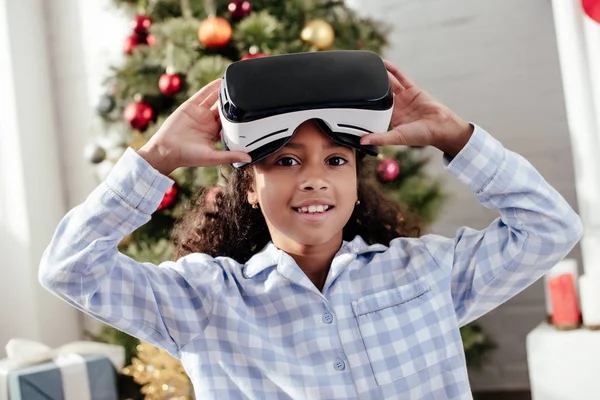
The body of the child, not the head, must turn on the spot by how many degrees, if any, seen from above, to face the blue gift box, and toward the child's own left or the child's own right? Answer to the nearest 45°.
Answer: approximately 135° to the child's own right

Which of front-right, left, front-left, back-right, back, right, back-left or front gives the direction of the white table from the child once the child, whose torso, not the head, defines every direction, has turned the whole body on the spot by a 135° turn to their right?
right

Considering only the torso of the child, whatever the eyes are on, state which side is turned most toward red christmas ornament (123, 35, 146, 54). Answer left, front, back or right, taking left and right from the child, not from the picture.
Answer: back

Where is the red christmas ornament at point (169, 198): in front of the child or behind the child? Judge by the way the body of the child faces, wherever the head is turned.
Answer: behind

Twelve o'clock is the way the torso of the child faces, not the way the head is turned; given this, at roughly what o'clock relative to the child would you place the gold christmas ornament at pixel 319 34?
The gold christmas ornament is roughly at 6 o'clock from the child.

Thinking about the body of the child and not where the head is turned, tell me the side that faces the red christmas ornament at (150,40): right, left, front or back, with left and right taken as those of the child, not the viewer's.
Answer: back

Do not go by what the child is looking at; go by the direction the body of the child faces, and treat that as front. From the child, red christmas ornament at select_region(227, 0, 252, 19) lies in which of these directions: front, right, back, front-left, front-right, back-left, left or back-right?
back

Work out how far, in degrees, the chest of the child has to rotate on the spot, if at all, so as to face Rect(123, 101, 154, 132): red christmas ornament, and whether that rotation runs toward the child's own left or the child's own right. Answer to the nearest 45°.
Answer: approximately 135° to the child's own right

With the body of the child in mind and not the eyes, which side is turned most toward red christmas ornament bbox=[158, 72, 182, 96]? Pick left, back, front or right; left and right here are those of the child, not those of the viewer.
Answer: back

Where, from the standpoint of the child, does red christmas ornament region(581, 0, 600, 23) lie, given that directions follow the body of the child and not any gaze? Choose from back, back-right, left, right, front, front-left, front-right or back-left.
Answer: back-left

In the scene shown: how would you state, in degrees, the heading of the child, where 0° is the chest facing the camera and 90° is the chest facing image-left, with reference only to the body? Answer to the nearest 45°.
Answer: approximately 0°
